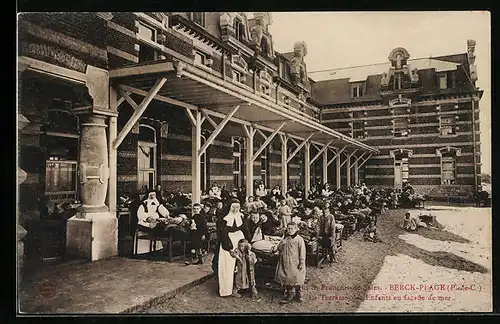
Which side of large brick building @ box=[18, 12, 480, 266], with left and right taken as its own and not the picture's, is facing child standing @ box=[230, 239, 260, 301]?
front

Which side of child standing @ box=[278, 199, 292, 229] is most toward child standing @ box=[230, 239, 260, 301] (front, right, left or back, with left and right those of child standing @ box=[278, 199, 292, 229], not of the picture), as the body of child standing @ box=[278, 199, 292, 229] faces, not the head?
front

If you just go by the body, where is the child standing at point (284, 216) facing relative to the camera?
toward the camera

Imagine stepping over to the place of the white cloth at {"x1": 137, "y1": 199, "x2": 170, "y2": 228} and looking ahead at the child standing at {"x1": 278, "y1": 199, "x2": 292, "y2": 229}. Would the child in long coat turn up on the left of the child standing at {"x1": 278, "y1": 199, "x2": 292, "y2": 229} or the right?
right

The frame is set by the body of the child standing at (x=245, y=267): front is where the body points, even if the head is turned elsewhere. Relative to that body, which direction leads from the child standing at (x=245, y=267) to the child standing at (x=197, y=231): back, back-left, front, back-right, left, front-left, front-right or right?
back-right

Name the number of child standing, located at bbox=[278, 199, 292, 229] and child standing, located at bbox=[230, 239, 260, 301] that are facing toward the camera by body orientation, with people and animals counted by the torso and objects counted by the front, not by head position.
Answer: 2

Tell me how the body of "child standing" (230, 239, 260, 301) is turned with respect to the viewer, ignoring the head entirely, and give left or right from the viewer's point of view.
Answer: facing the viewer

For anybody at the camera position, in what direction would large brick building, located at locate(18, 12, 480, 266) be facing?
facing the viewer and to the right of the viewer
